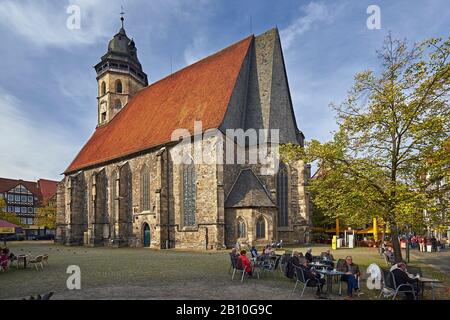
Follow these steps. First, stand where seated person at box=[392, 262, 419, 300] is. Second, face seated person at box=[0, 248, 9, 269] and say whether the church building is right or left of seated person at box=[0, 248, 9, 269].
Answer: right

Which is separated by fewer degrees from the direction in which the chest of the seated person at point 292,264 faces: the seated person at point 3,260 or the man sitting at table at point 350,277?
the man sitting at table

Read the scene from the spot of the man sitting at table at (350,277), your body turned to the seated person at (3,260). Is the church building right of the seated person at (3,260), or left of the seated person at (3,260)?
right
